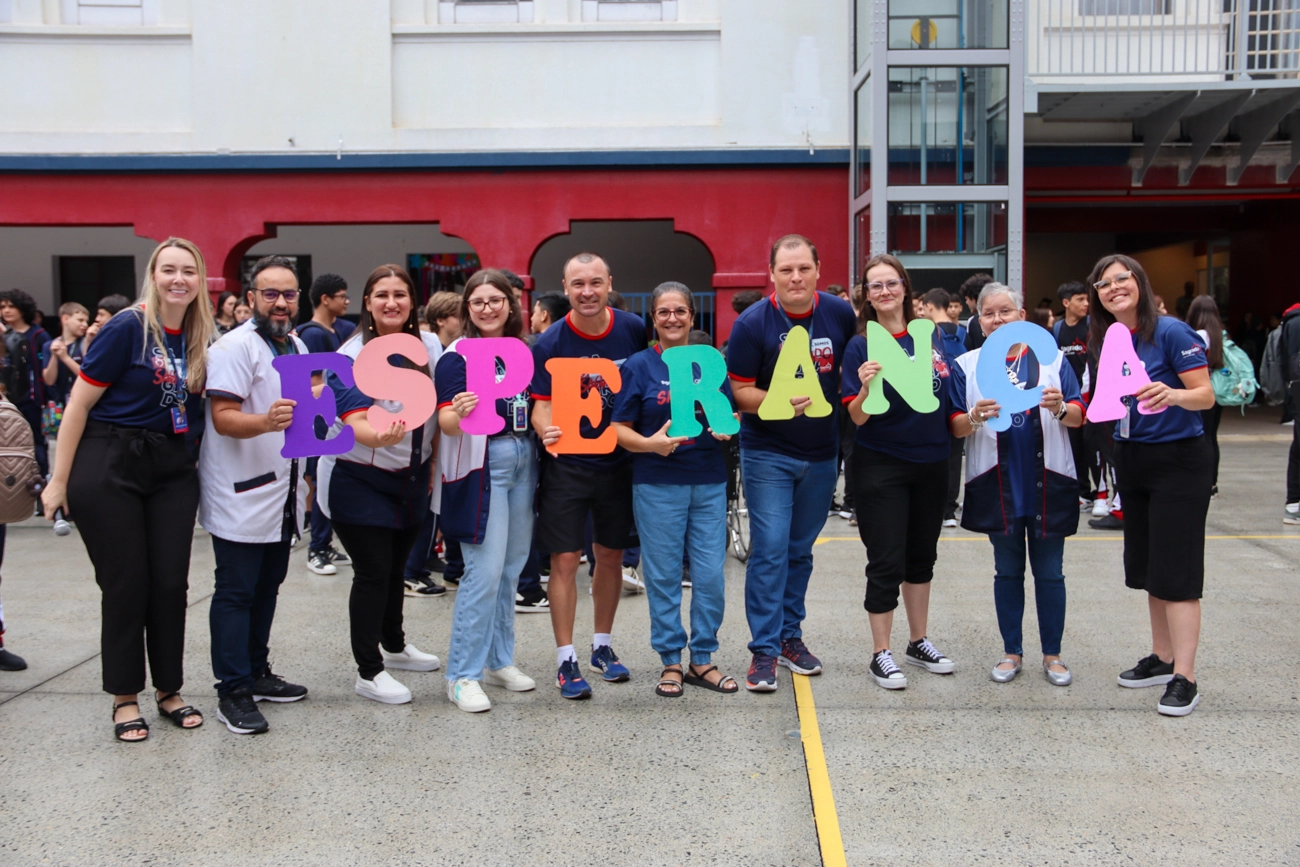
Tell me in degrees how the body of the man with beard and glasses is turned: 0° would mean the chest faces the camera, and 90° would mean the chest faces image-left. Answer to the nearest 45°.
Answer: approximately 315°

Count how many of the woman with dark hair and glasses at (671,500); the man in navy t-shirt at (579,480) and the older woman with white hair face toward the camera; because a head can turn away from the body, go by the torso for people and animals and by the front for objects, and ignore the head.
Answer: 3

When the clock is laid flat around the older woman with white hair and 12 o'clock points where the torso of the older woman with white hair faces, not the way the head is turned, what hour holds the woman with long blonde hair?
The woman with long blonde hair is roughly at 2 o'clock from the older woman with white hair.

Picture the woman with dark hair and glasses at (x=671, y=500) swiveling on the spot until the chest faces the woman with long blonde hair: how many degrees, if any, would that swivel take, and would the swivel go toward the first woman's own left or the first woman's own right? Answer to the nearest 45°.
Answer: approximately 90° to the first woman's own right

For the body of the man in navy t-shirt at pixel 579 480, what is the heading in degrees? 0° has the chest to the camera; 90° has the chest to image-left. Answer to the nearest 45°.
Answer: approximately 0°

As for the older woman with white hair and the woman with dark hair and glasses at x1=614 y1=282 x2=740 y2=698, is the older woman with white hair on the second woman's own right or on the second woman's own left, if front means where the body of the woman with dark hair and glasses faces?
on the second woman's own left

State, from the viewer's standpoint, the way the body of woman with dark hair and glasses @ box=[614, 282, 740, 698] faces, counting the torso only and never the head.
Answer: toward the camera

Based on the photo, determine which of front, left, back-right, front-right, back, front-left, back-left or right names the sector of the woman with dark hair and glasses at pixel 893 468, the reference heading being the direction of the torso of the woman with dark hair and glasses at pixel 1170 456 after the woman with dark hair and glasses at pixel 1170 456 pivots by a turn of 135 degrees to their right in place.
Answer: left

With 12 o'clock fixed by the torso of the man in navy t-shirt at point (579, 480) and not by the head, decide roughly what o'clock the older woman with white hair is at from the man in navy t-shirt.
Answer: The older woman with white hair is roughly at 9 o'clock from the man in navy t-shirt.

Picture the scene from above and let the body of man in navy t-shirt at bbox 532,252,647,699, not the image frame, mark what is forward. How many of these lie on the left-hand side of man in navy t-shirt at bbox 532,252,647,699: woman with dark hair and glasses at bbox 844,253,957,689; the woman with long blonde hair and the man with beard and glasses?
1

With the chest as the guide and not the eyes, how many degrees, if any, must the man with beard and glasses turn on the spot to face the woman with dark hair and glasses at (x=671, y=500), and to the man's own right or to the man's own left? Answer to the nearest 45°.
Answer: approximately 45° to the man's own left

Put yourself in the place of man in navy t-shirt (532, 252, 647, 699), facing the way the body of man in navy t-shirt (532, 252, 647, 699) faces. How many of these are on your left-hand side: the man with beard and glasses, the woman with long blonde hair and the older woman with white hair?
1

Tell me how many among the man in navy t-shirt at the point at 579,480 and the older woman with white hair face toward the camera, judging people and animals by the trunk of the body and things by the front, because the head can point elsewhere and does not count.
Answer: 2
